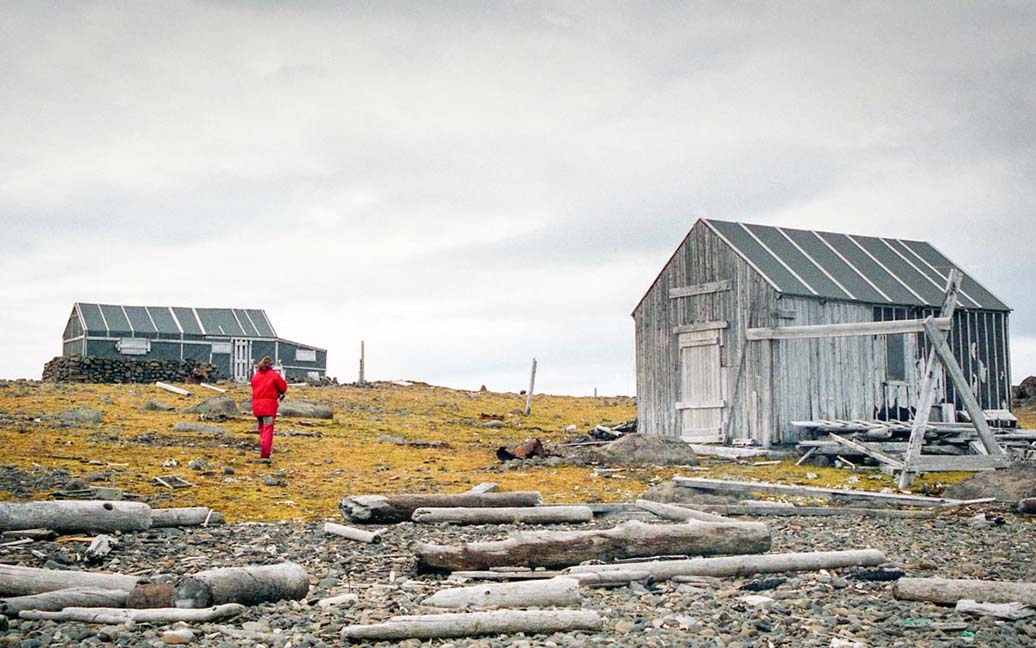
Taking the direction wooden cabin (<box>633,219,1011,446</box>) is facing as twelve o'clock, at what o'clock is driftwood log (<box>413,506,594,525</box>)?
The driftwood log is roughly at 11 o'clock from the wooden cabin.

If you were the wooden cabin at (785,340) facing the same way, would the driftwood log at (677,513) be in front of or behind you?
in front

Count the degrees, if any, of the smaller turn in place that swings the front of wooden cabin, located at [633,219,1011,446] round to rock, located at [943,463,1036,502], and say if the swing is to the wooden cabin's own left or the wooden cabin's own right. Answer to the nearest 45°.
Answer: approximately 90° to the wooden cabin's own left

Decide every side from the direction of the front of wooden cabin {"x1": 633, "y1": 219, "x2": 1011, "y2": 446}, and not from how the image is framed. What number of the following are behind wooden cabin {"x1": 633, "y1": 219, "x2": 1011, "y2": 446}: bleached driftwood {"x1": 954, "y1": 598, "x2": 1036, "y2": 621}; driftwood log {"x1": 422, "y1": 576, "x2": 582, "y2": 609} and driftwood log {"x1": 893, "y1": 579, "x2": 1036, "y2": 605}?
0

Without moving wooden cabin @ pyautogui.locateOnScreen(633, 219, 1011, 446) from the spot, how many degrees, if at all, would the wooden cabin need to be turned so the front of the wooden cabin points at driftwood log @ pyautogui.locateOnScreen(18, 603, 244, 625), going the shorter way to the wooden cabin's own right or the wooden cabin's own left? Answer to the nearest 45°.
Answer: approximately 45° to the wooden cabin's own left

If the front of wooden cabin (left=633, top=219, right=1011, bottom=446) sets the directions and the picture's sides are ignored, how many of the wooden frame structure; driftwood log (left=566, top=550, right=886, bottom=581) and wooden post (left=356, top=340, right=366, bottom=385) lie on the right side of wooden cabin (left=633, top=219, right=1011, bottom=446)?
1

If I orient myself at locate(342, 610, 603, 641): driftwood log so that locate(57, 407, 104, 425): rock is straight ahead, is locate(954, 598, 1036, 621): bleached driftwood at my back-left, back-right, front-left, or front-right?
back-right

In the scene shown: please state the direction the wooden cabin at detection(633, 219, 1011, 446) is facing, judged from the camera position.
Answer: facing the viewer and to the left of the viewer

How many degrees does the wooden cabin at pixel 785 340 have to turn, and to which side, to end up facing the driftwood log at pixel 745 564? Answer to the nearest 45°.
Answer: approximately 45° to its left

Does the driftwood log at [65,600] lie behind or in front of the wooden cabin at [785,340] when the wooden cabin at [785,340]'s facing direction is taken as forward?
in front

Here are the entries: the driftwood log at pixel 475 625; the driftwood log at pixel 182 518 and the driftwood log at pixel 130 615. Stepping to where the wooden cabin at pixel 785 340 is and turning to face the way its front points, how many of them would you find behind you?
0

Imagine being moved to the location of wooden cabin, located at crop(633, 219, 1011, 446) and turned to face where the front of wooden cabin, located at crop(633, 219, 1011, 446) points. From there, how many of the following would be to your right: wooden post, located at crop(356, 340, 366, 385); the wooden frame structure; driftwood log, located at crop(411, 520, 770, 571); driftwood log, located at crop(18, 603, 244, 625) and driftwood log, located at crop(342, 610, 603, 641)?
1

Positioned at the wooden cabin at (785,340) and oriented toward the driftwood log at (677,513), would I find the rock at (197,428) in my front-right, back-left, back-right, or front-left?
front-right

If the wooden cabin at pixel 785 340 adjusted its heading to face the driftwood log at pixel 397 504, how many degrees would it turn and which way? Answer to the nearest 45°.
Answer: approximately 45° to its left

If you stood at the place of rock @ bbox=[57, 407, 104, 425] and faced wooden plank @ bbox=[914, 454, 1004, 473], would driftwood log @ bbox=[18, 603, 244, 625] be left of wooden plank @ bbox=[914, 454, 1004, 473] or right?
right

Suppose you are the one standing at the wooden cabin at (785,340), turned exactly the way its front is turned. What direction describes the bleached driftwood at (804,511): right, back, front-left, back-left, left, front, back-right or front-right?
front-left

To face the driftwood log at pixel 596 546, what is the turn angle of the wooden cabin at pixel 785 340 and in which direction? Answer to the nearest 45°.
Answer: approximately 45° to its left

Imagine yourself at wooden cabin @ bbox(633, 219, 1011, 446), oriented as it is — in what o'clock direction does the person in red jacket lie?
The person in red jacket is roughly at 12 o'clock from the wooden cabin.

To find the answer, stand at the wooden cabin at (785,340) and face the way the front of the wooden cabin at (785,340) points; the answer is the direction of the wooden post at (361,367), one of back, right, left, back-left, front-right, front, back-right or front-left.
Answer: right
